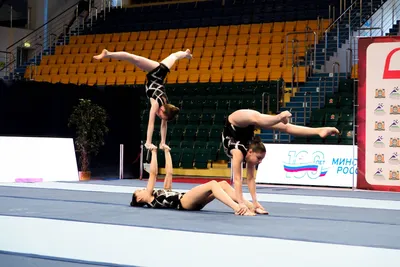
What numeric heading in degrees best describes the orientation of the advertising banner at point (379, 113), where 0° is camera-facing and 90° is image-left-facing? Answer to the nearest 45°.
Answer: approximately 0°

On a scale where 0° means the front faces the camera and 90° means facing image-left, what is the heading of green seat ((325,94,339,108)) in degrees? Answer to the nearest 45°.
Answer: approximately 0°

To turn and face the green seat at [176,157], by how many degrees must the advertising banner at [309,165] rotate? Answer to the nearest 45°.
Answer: approximately 135° to its right

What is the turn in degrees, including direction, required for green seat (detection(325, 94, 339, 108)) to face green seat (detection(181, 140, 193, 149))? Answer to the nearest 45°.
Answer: approximately 90° to its right

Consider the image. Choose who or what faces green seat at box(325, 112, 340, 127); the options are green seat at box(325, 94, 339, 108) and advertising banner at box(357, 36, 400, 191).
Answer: green seat at box(325, 94, 339, 108)

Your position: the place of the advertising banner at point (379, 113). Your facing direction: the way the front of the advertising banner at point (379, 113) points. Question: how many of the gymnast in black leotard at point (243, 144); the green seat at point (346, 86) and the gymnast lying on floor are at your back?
1

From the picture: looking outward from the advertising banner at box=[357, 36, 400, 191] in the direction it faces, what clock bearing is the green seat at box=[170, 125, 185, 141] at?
The green seat is roughly at 4 o'clock from the advertising banner.

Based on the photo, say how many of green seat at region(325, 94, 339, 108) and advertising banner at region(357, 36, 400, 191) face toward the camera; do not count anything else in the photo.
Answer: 2
